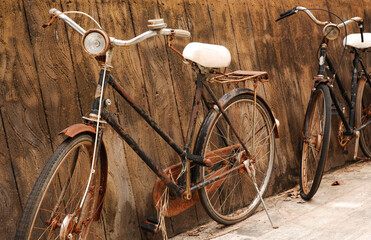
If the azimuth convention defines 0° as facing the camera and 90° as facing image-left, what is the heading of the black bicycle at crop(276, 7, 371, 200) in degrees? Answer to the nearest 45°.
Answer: approximately 45°

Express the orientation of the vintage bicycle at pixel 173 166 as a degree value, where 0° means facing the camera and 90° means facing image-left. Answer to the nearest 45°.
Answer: approximately 45°

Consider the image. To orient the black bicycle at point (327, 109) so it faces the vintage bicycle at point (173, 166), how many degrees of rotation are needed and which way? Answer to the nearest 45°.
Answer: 0° — it already faces it

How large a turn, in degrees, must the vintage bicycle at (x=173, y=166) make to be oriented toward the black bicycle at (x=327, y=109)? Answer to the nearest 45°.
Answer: approximately 180°
